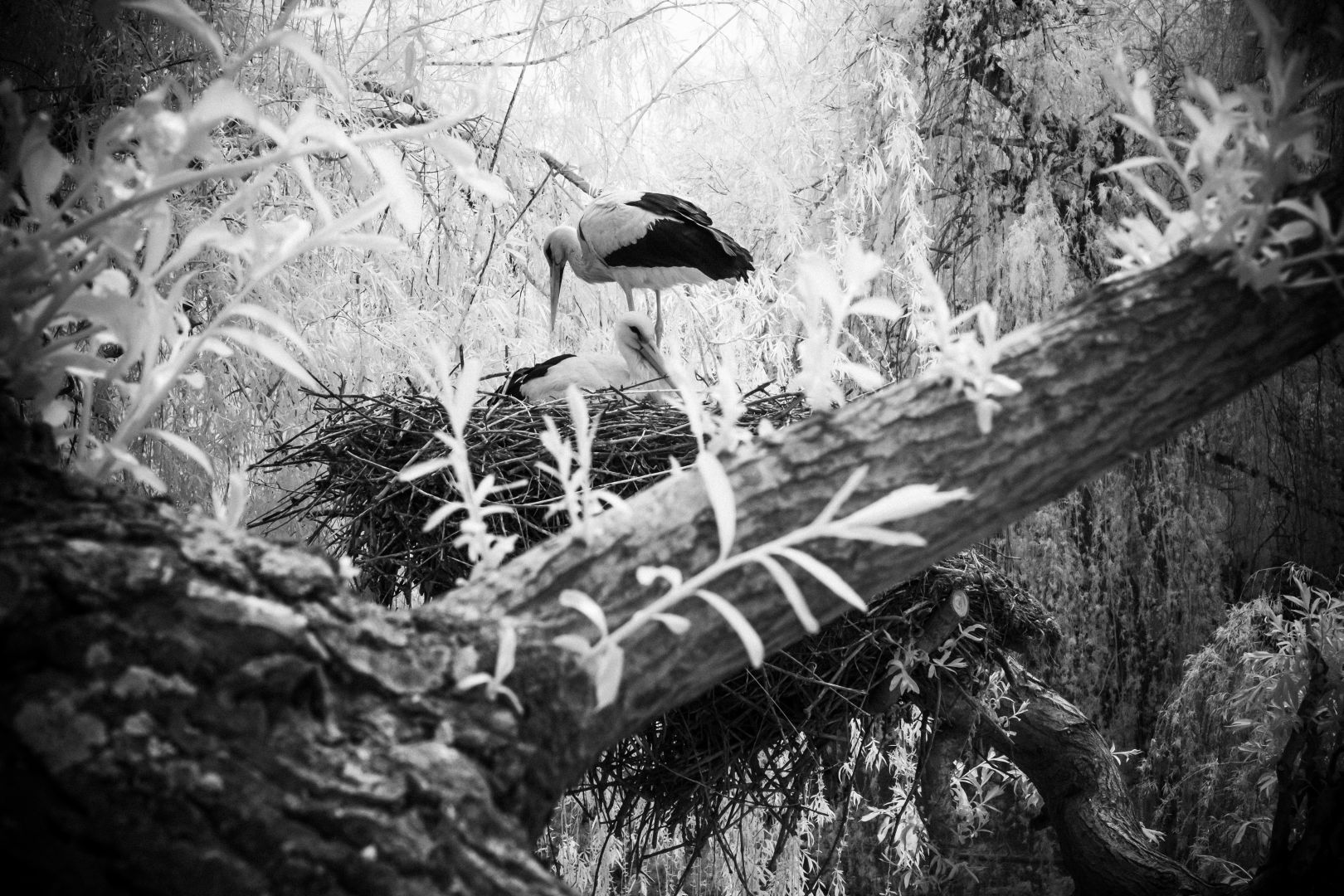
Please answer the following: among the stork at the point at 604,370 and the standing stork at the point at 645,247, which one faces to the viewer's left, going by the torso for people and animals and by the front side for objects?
the standing stork at the point at 645,247

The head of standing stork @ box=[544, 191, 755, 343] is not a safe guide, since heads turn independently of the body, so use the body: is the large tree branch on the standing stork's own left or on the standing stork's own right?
on the standing stork's own left

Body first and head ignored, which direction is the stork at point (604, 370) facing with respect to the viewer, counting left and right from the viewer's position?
facing to the right of the viewer

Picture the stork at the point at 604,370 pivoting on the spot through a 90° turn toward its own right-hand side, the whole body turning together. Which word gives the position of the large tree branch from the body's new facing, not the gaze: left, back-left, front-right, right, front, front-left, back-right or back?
front

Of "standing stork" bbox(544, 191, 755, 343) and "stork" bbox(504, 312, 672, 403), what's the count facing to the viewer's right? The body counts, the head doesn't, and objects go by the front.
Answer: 1

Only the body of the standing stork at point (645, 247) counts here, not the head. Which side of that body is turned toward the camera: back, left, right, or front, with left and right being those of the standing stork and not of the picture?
left

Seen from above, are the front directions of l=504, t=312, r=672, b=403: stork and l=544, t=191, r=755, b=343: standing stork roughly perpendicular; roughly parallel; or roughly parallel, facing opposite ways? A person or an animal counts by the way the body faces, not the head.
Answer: roughly parallel, facing opposite ways
